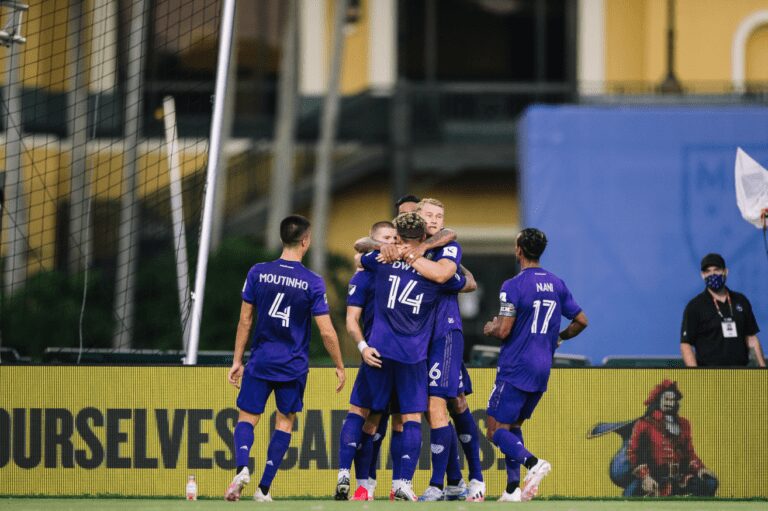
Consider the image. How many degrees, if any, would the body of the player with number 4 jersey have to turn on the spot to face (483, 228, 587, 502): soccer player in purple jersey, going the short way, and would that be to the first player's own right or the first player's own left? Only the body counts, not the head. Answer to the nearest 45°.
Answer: approximately 90° to the first player's own right

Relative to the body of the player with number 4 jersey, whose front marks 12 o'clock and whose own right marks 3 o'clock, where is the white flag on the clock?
The white flag is roughly at 2 o'clock from the player with number 4 jersey.

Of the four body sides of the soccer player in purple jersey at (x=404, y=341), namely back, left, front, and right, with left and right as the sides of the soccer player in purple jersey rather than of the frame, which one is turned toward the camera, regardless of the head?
back

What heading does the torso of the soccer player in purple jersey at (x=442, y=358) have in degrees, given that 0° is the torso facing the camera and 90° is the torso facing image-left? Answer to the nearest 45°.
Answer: approximately 45°

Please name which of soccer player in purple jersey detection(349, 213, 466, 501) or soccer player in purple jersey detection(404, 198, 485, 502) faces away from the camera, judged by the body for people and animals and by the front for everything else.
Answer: soccer player in purple jersey detection(349, 213, 466, 501)

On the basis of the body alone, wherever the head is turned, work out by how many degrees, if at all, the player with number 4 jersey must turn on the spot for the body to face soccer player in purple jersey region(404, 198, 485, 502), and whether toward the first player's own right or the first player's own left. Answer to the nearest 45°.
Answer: approximately 90° to the first player's own right

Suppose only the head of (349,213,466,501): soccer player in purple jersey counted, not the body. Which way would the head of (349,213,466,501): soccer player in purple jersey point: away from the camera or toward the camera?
away from the camera

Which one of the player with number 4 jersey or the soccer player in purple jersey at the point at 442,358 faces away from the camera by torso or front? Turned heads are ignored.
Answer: the player with number 4 jersey

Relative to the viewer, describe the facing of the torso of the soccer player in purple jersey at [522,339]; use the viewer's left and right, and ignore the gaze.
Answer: facing away from the viewer and to the left of the viewer

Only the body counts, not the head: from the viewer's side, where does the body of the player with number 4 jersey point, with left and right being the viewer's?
facing away from the viewer
